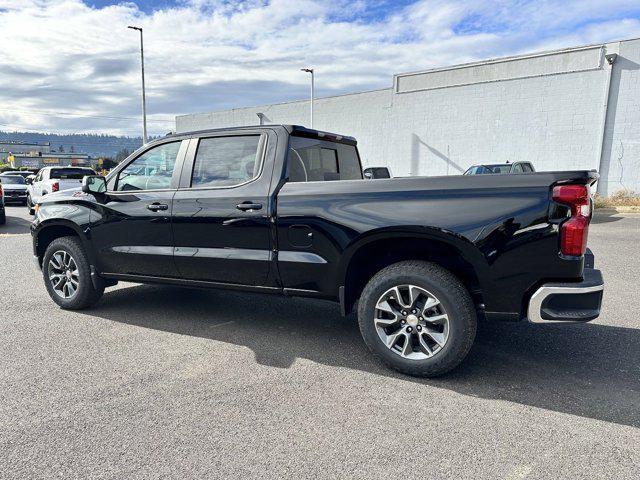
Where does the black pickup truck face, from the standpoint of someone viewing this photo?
facing away from the viewer and to the left of the viewer

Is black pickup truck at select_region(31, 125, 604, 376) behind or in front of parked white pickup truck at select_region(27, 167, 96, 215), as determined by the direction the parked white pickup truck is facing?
behind

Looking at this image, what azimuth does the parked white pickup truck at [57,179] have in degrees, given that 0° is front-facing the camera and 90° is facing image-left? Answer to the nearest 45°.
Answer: approximately 135°

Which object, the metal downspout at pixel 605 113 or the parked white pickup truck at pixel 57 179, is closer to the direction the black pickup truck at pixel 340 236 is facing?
the parked white pickup truck

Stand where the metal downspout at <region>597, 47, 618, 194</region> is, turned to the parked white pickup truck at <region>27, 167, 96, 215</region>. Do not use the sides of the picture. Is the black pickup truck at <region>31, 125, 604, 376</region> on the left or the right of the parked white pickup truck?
left

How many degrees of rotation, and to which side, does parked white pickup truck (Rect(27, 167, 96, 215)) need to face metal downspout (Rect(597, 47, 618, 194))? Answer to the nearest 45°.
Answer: approximately 135° to its right
